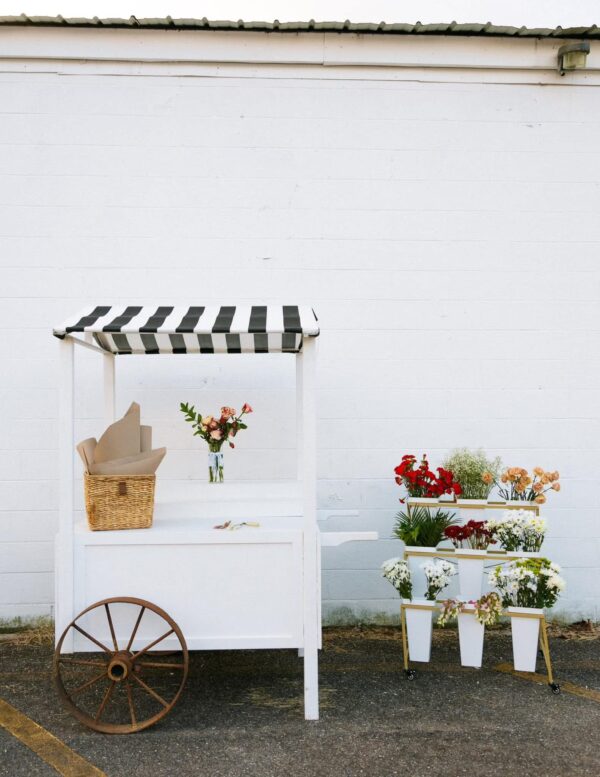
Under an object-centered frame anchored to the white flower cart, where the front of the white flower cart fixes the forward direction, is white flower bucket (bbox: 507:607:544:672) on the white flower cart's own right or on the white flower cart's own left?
on the white flower cart's own left

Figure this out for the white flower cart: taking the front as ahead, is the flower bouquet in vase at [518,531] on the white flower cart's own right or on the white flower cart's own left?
on the white flower cart's own left

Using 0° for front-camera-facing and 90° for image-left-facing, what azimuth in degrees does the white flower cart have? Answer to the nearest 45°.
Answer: approximately 0°
